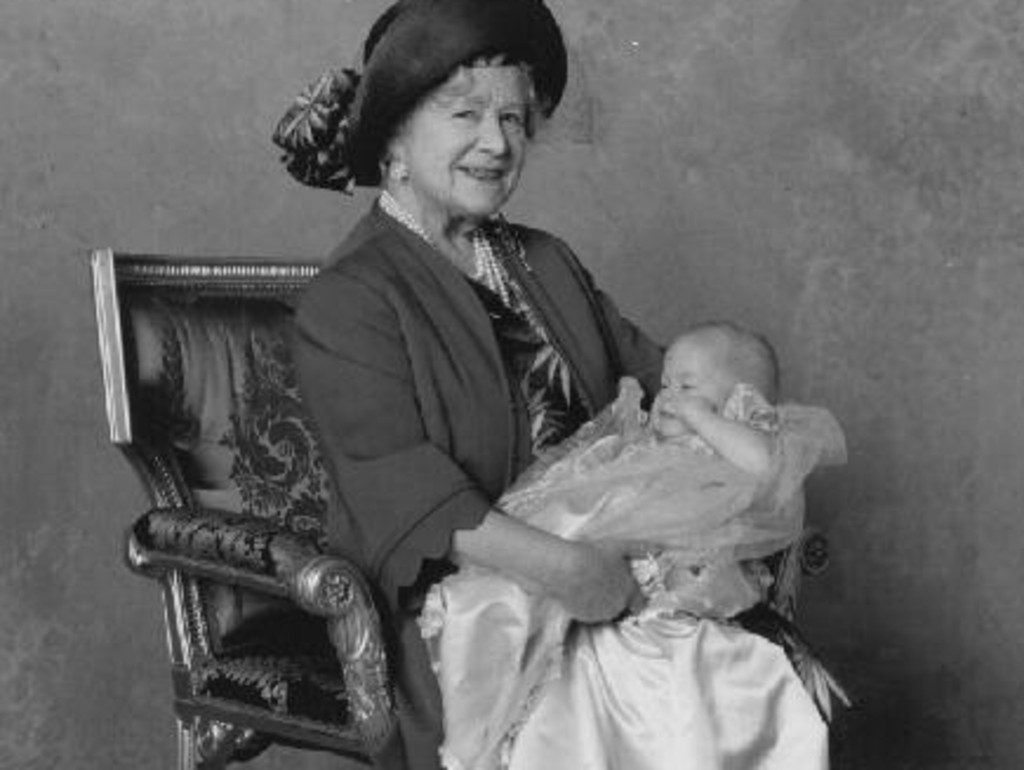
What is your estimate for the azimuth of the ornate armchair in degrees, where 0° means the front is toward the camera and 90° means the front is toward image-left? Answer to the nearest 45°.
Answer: approximately 315°

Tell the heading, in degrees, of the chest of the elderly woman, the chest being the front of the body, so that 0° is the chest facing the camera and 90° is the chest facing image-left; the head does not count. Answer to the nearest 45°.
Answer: approximately 315°
